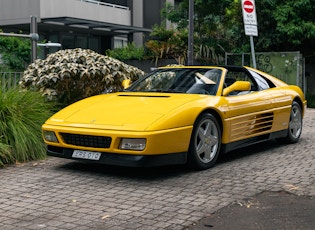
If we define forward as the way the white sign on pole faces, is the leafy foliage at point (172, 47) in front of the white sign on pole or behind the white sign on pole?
behind

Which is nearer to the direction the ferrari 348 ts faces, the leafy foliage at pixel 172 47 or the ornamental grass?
the ornamental grass

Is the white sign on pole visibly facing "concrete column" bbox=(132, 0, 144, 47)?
no

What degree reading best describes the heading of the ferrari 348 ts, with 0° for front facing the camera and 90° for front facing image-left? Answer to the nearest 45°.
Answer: approximately 45°

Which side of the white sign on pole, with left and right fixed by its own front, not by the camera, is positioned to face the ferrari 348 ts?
front

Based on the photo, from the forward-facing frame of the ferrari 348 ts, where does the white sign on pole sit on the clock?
The white sign on pole is roughly at 5 o'clock from the ferrari 348 ts.

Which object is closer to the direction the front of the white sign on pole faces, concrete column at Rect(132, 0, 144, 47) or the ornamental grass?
the ornamental grass

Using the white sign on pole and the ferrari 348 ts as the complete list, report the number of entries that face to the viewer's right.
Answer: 0

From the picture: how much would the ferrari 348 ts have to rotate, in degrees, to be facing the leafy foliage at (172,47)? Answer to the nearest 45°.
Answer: approximately 135° to its right

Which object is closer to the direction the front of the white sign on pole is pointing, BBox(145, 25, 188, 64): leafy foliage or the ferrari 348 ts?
the ferrari 348 ts

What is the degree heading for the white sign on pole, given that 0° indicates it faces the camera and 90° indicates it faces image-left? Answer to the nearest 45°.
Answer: approximately 0°

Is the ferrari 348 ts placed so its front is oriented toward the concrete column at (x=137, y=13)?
no

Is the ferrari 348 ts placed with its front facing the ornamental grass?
no

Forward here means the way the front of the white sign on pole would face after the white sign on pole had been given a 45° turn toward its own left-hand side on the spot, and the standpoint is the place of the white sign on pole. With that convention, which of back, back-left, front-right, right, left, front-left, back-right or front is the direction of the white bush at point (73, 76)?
right
